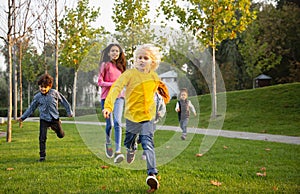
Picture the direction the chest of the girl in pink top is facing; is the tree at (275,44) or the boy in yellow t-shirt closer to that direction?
the boy in yellow t-shirt

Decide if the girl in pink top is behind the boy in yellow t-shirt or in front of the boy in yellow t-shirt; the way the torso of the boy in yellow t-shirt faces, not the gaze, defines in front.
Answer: behind

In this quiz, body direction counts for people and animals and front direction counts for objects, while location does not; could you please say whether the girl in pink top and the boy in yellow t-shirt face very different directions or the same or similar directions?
same or similar directions

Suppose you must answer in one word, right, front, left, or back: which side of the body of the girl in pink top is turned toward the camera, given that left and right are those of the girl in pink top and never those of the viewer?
front

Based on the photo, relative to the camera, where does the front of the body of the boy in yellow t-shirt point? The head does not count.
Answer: toward the camera

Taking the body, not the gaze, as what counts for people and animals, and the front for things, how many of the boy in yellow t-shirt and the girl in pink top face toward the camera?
2

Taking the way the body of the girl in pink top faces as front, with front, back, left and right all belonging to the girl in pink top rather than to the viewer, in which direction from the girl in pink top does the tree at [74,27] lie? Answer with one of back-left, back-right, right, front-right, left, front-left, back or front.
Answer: back
